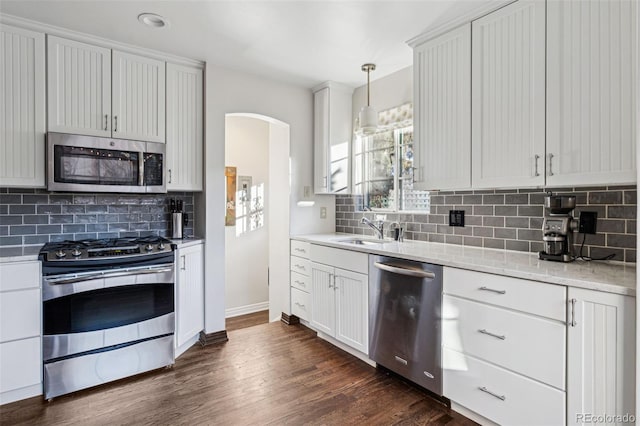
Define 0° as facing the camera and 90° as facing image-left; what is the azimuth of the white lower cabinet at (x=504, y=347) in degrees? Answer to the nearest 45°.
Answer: approximately 45°

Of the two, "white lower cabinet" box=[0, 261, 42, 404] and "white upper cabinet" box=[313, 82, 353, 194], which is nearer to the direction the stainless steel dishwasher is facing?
the white lower cabinet

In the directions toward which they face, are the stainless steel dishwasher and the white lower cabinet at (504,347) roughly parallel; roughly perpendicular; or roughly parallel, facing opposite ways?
roughly parallel

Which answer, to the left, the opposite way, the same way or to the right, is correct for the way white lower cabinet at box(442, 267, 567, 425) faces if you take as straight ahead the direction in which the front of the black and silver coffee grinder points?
the same way

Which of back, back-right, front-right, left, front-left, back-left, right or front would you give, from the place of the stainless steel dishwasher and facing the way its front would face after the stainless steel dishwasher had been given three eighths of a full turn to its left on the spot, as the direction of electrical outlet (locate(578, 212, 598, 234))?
front

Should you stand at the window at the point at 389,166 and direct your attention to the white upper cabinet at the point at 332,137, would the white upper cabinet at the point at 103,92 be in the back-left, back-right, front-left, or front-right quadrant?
front-left

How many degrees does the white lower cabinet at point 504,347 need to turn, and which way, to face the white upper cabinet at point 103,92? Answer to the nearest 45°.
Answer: approximately 45° to its right

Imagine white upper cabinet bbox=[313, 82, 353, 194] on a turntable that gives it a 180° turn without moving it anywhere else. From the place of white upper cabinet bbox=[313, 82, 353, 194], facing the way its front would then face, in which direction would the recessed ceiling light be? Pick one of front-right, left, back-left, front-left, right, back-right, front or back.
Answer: back

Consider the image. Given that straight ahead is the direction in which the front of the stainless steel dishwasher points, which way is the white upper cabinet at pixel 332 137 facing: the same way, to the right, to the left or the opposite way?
the same way

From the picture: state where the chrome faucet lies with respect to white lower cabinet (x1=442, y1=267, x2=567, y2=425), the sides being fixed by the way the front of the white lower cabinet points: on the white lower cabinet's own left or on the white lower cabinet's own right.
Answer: on the white lower cabinet's own right

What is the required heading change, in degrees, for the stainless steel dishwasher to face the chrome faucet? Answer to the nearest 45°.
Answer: approximately 135° to its right

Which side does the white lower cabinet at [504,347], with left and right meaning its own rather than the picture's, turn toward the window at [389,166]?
right

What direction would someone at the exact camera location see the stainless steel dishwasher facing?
facing the viewer and to the left of the viewer

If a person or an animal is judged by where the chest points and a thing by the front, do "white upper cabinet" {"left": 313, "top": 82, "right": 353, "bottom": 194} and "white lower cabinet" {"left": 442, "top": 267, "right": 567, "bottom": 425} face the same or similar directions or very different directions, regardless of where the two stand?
same or similar directions

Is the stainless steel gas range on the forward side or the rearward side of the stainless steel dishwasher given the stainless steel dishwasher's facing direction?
on the forward side

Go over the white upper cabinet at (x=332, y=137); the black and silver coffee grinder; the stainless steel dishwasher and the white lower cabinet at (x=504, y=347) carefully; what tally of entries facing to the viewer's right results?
0

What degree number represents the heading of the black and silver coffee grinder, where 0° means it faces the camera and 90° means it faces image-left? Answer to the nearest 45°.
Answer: approximately 45°
